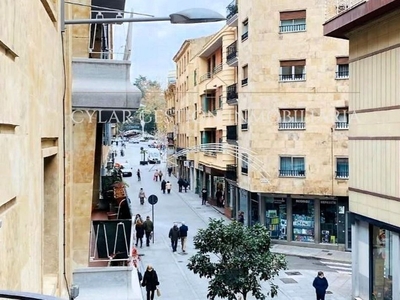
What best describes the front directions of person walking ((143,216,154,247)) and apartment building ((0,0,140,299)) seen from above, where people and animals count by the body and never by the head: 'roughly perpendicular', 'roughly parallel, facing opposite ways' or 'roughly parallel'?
roughly perpendicular

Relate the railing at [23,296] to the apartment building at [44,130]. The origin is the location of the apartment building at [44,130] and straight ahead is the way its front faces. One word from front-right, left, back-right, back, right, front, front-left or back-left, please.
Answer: right

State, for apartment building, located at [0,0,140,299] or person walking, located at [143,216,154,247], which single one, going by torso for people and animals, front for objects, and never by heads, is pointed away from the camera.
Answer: the person walking

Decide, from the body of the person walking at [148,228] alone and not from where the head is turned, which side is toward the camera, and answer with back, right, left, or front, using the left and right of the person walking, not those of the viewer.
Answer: back

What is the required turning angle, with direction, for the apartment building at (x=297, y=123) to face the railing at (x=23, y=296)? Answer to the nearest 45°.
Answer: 0° — it already faces it

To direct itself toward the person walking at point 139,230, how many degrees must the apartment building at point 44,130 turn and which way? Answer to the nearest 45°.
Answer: approximately 90° to its left

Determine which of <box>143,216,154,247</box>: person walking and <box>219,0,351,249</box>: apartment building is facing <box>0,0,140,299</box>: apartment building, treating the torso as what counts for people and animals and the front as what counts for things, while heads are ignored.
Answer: <box>219,0,351,249</box>: apartment building

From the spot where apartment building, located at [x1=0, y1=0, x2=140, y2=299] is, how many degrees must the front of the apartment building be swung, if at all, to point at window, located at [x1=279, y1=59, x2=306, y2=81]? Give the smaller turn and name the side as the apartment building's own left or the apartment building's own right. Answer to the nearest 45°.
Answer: approximately 45° to the apartment building's own left

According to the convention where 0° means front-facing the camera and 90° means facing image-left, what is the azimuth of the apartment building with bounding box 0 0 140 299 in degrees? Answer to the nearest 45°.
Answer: approximately 270°
